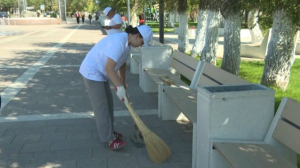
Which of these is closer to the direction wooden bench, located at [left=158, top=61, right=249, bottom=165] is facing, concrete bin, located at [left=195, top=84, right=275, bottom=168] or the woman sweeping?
the woman sweeping

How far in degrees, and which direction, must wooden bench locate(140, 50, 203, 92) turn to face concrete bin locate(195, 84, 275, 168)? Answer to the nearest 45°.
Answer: approximately 45° to its left

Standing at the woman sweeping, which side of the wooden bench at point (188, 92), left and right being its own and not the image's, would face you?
front

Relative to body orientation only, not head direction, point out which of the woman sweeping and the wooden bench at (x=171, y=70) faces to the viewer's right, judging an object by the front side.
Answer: the woman sweeping

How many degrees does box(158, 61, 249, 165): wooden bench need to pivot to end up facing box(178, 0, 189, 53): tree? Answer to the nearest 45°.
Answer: approximately 135° to its right

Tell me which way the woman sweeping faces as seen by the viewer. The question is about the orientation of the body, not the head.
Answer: to the viewer's right

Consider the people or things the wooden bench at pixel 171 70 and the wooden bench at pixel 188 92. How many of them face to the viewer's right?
0

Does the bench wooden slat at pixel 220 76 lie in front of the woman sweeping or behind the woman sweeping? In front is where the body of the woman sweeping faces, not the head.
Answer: in front

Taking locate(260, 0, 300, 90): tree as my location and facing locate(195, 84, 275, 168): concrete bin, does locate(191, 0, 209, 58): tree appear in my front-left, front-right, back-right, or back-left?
back-right

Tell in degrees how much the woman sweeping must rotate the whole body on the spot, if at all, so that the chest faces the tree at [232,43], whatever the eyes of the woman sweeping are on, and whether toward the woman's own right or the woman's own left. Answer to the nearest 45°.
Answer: approximately 45° to the woman's own left

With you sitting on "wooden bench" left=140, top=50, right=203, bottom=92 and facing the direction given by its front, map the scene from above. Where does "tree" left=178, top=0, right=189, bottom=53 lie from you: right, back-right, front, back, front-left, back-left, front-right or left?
back-right

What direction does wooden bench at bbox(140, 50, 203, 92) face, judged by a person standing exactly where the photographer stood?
facing the viewer and to the left of the viewer
